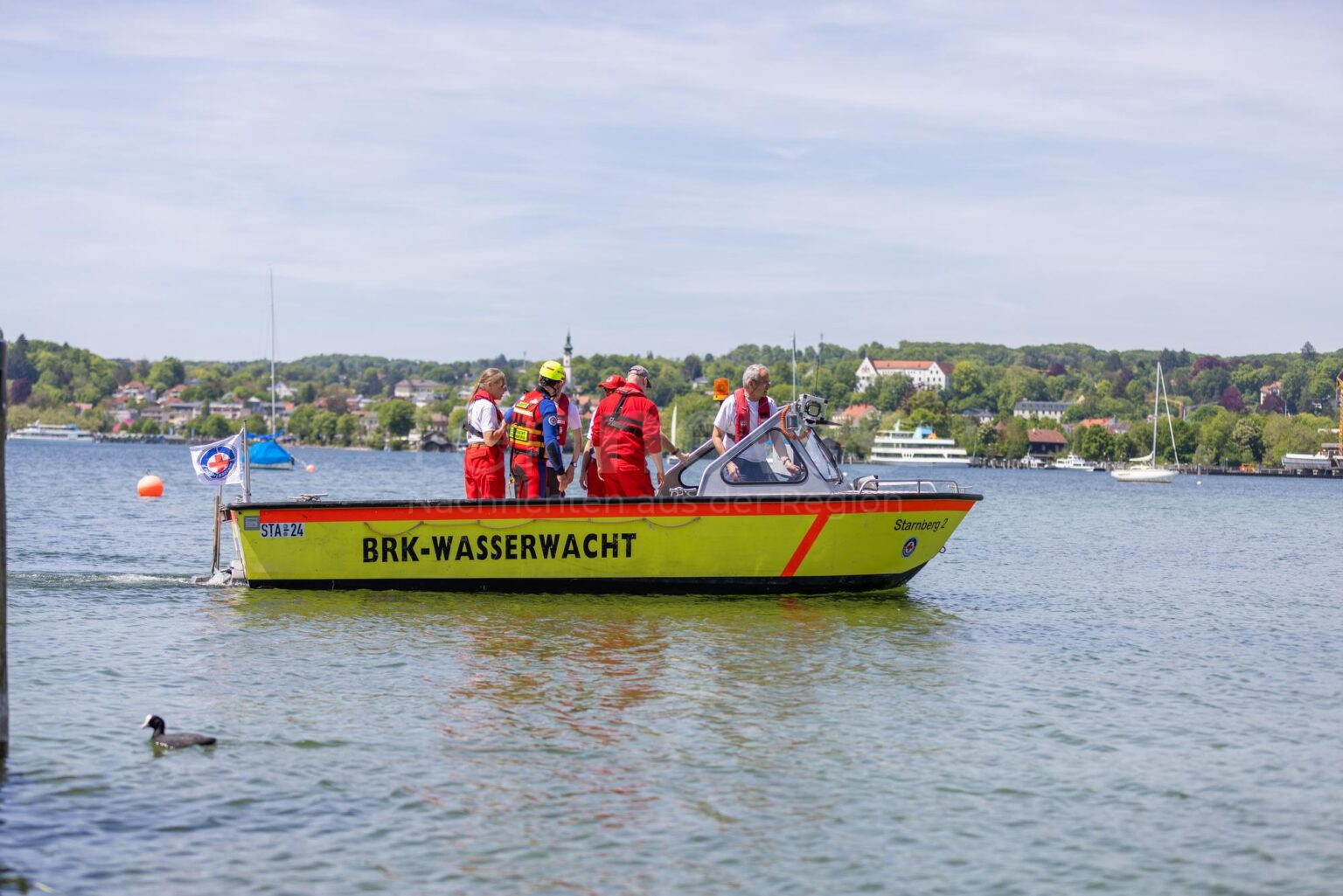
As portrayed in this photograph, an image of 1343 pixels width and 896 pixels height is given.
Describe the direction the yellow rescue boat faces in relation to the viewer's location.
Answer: facing to the right of the viewer

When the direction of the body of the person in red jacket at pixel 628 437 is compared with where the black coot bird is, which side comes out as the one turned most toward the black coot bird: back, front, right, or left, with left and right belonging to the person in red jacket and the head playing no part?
back

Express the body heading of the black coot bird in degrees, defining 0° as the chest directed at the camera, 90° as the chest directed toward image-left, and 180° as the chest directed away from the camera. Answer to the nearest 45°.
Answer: approximately 90°

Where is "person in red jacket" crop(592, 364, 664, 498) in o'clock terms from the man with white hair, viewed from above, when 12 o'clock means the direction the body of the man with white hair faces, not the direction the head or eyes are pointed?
The person in red jacket is roughly at 4 o'clock from the man with white hair.

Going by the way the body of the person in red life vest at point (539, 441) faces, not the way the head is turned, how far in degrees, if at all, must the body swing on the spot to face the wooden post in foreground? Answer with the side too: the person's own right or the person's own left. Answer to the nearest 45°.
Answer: approximately 180°

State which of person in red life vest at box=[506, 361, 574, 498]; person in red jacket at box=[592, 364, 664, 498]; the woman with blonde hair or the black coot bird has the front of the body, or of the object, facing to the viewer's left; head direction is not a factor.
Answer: the black coot bird

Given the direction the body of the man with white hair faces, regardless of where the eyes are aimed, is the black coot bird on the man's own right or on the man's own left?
on the man's own right

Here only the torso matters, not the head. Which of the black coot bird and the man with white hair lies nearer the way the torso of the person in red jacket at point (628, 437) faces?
the man with white hair

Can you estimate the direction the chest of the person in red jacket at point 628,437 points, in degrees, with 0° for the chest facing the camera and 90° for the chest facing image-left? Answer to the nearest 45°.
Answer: approximately 225°

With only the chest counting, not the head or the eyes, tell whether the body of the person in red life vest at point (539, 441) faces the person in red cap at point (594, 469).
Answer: yes

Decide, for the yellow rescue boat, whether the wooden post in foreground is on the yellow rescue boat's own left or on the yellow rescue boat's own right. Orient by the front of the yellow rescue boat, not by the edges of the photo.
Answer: on the yellow rescue boat's own right

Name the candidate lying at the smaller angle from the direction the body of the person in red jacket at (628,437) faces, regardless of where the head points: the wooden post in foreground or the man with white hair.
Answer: the man with white hair

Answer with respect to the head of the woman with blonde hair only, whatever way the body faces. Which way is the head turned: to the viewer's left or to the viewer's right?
to the viewer's right

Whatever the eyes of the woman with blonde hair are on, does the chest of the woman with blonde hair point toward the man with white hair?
yes

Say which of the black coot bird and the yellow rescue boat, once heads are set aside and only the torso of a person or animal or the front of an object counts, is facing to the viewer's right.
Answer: the yellow rescue boat

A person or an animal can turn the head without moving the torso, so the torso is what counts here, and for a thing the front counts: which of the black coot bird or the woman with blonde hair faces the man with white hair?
the woman with blonde hair
